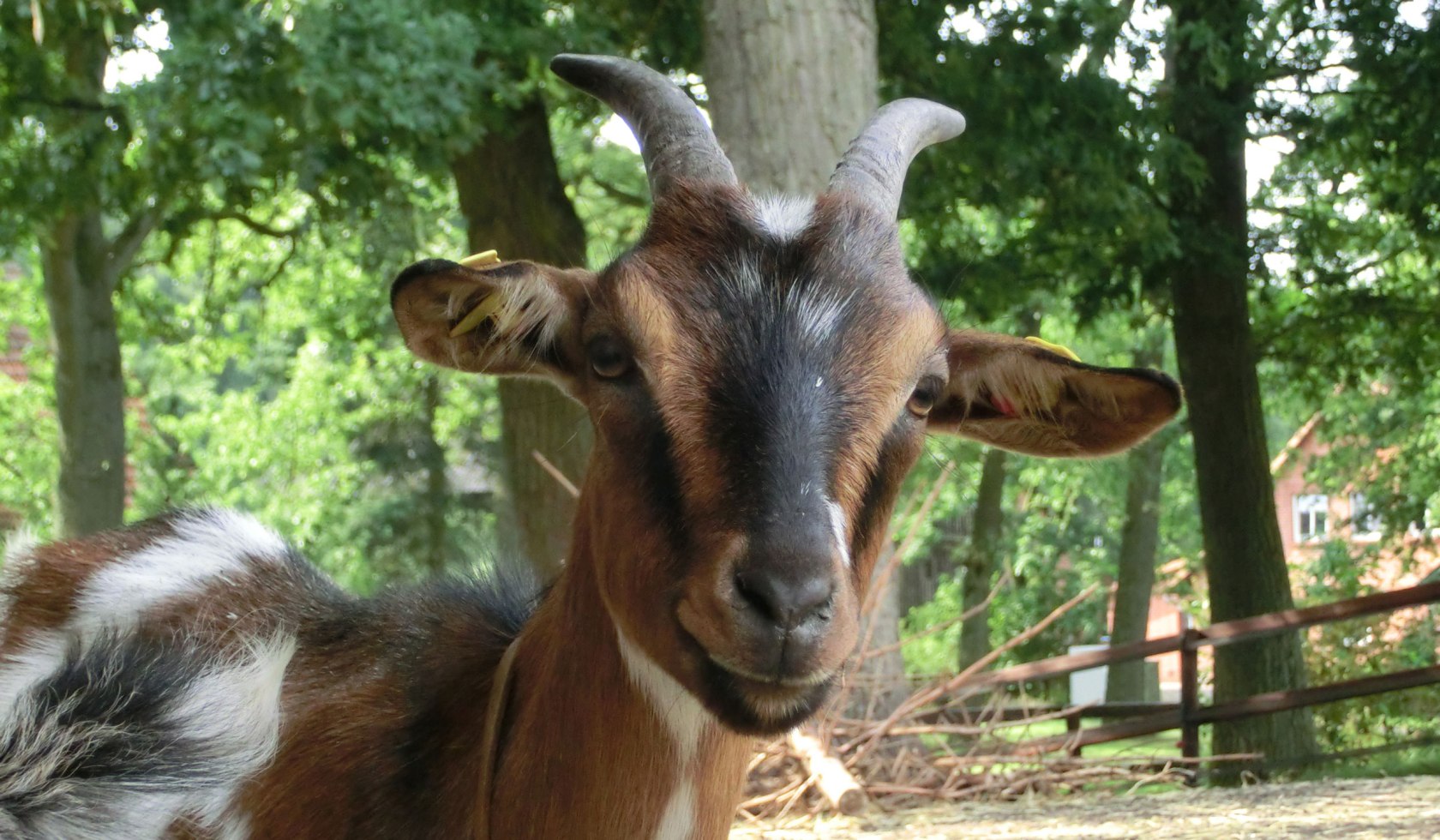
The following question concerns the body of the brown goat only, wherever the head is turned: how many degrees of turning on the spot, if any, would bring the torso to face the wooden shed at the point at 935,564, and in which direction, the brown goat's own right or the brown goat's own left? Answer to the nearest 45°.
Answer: approximately 135° to the brown goat's own left

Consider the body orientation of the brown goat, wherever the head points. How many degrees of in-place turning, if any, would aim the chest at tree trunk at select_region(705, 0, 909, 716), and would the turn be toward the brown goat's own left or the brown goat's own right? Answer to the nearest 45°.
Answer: approximately 135° to the brown goat's own left

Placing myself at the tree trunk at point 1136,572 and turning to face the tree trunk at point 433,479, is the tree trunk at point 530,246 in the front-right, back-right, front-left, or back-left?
front-left

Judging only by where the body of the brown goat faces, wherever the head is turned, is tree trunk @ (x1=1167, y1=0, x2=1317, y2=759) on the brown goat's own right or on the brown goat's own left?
on the brown goat's own left

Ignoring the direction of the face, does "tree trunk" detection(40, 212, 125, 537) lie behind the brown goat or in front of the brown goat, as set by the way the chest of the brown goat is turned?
behind

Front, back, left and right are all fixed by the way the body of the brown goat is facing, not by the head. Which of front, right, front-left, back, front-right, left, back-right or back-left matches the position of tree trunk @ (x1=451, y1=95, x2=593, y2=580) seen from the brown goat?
back-left

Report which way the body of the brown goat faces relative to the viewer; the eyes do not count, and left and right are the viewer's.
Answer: facing the viewer and to the right of the viewer
